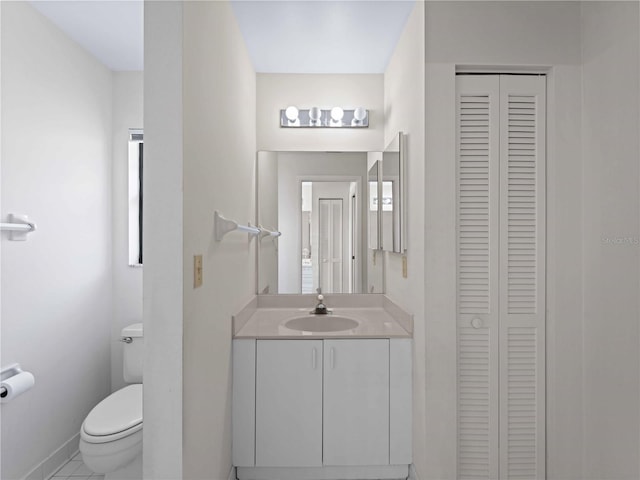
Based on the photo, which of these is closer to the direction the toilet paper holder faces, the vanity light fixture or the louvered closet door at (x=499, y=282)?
the louvered closet door

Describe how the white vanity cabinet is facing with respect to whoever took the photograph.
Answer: facing the viewer

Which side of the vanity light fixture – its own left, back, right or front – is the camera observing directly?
front

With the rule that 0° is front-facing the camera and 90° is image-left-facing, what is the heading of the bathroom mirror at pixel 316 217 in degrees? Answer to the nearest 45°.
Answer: approximately 0°

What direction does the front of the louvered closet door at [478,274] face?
toward the camera

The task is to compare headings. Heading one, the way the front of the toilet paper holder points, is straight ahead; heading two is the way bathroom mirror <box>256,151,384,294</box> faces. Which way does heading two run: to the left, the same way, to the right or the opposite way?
to the right

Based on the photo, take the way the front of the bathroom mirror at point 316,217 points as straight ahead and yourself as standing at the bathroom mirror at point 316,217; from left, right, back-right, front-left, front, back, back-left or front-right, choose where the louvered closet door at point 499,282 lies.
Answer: front-left

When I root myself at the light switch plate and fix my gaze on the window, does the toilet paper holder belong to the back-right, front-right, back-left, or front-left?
front-left

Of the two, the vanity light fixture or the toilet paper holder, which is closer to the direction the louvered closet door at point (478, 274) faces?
the toilet paper holder

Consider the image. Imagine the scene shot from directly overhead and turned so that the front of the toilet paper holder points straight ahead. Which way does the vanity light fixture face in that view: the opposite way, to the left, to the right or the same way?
to the right

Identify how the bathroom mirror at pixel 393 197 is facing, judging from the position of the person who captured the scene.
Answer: facing to the left of the viewer
